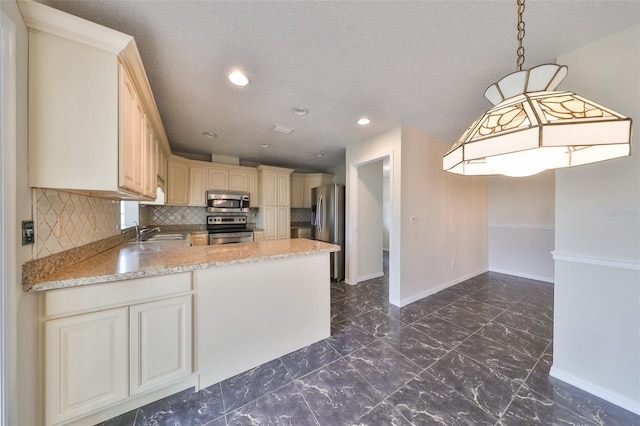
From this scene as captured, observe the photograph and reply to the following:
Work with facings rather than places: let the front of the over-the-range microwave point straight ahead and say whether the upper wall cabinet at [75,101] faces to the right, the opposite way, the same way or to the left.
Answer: to the left

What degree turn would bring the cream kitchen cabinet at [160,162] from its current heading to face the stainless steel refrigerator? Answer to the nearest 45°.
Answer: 0° — it already faces it

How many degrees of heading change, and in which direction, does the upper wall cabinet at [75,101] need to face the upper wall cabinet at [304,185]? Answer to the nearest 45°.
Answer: approximately 45° to its left

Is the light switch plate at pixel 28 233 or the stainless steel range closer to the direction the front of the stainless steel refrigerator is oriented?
the light switch plate

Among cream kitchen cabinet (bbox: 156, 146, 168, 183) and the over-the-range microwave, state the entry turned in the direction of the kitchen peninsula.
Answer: the over-the-range microwave

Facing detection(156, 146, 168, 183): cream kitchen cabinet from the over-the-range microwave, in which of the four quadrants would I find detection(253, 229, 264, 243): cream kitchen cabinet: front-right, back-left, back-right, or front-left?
back-left

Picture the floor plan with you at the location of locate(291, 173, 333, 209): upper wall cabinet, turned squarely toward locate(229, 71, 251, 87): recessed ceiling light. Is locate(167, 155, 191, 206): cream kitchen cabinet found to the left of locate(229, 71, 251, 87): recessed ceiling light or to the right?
right

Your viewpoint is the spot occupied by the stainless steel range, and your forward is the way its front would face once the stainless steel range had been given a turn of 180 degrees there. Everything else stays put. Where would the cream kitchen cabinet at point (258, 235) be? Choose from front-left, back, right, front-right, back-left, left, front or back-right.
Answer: right

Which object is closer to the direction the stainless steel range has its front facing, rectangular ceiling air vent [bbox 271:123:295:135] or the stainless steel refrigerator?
the rectangular ceiling air vent

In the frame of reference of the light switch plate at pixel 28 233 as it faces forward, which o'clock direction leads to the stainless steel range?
The stainless steel range is roughly at 9 o'clock from the light switch plate.

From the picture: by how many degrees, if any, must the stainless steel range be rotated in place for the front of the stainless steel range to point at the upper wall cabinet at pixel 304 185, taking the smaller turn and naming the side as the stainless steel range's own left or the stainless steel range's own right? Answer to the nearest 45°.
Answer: approximately 90° to the stainless steel range's own left

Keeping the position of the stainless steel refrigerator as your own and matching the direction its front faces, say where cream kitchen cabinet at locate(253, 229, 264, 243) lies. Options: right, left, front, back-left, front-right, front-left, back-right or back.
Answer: front-right

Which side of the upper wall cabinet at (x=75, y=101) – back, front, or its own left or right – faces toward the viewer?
right

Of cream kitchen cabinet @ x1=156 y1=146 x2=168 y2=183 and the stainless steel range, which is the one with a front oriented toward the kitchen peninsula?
the stainless steel range

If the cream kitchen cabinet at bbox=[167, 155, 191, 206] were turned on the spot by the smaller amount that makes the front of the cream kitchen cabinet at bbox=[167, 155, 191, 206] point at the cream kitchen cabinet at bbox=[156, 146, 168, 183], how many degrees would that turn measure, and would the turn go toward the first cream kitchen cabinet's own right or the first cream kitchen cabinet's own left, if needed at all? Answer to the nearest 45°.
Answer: approximately 45° to the first cream kitchen cabinet's own right

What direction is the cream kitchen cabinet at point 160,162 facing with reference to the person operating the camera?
facing to the right of the viewer
